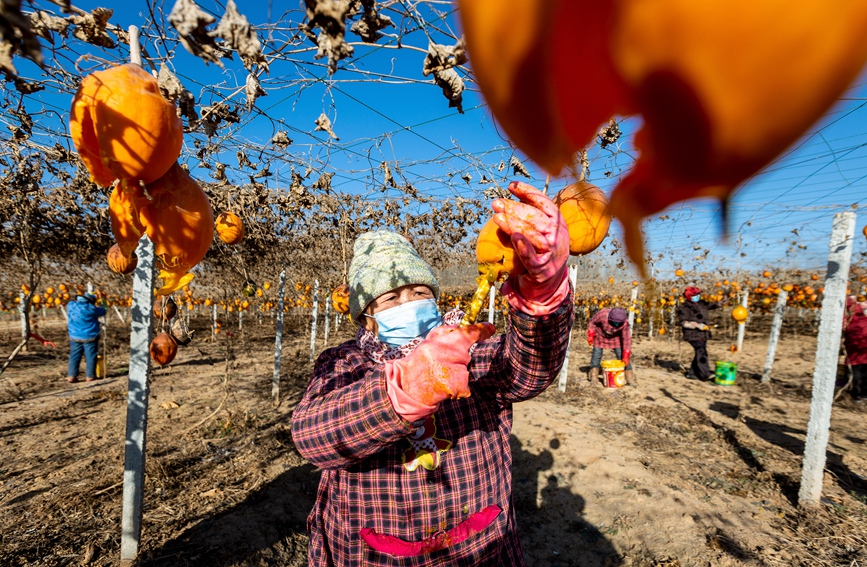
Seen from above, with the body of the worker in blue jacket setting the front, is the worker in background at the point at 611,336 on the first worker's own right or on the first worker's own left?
on the first worker's own right

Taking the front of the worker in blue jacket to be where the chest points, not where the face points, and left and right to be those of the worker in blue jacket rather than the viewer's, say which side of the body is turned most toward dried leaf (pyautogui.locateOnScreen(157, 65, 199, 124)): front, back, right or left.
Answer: back

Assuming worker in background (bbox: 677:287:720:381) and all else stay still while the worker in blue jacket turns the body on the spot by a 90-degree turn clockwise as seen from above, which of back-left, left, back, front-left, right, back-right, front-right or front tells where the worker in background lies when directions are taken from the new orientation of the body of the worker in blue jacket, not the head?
front-right

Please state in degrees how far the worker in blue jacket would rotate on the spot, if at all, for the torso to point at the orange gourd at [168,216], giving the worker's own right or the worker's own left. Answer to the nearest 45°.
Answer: approximately 180°

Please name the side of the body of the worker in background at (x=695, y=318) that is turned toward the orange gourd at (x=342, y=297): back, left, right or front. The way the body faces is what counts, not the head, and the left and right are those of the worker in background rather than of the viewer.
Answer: right

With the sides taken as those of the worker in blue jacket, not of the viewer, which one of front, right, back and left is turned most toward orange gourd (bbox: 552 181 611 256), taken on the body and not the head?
back

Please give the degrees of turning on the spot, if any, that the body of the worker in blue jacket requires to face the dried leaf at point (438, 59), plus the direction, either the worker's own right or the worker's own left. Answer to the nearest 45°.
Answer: approximately 180°

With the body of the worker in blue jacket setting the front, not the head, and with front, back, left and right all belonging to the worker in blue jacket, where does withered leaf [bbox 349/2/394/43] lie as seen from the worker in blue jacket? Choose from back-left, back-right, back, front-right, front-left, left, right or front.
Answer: back

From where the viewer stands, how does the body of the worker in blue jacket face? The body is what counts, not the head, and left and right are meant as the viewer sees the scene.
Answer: facing away from the viewer

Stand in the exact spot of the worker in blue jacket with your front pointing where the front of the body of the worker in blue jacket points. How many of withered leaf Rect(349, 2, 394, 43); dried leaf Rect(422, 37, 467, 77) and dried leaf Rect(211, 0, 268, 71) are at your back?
3
